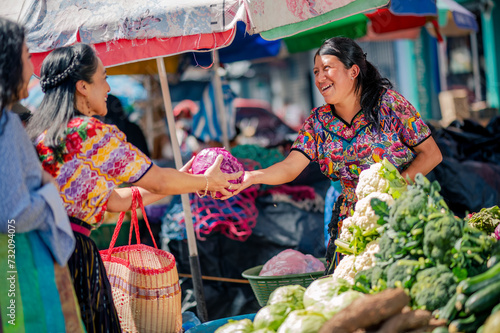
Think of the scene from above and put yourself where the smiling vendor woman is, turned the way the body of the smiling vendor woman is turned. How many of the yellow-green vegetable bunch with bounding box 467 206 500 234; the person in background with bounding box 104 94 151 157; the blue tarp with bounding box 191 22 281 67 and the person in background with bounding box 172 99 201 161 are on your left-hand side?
1

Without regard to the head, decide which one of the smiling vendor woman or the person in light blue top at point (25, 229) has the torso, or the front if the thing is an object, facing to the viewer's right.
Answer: the person in light blue top

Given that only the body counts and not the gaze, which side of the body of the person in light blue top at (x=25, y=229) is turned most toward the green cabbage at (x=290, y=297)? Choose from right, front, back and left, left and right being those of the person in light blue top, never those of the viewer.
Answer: front

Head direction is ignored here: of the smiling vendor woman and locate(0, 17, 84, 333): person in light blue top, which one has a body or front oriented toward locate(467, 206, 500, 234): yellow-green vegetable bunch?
the person in light blue top

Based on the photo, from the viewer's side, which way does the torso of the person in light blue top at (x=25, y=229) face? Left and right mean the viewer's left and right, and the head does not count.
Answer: facing to the right of the viewer

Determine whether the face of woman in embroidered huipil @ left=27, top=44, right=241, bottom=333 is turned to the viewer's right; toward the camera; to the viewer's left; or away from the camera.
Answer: to the viewer's right

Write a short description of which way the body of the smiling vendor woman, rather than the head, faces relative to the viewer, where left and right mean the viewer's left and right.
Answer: facing the viewer and to the left of the viewer

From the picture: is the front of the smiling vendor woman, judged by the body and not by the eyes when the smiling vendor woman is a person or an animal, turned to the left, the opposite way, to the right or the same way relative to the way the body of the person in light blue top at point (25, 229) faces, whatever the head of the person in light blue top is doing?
the opposite way

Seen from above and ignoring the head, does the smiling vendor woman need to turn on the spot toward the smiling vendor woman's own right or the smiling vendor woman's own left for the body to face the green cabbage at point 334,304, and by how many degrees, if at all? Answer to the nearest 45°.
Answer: approximately 45° to the smiling vendor woman's own left

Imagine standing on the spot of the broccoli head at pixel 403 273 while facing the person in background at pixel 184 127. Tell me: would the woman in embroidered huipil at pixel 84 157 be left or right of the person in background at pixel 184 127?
left

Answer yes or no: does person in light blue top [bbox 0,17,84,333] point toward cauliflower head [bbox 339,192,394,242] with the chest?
yes

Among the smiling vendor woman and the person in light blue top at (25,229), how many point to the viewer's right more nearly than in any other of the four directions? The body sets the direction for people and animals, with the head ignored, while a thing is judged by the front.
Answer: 1

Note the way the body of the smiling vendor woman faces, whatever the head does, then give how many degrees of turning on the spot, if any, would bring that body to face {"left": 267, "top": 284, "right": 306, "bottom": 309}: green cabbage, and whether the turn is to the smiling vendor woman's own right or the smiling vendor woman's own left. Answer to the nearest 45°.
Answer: approximately 45° to the smiling vendor woman's own left

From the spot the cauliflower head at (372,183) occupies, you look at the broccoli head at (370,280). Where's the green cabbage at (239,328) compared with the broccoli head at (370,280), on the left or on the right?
right

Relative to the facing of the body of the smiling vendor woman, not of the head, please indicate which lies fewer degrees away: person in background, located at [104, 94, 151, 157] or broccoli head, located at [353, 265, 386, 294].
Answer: the broccoli head
